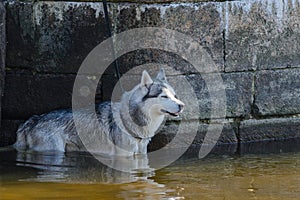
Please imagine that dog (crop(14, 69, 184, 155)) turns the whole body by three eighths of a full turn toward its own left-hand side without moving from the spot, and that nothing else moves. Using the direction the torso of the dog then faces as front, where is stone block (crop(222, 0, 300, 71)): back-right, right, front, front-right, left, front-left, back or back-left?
back-right

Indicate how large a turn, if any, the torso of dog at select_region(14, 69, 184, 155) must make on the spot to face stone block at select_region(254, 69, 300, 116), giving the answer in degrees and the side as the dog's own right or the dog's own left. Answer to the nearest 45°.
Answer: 0° — it already faces it

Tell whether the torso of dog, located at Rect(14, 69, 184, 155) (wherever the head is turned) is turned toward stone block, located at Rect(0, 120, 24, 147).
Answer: no

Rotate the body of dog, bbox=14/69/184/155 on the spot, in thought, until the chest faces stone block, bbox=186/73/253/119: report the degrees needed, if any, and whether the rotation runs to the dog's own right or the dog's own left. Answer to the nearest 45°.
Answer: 0° — it already faces it

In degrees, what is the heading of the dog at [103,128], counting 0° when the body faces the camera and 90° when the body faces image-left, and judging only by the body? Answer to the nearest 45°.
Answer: approximately 270°

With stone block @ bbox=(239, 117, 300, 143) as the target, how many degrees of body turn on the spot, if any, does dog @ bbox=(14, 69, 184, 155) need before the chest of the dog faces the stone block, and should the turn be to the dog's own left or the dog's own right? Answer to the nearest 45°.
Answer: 0° — it already faces it
